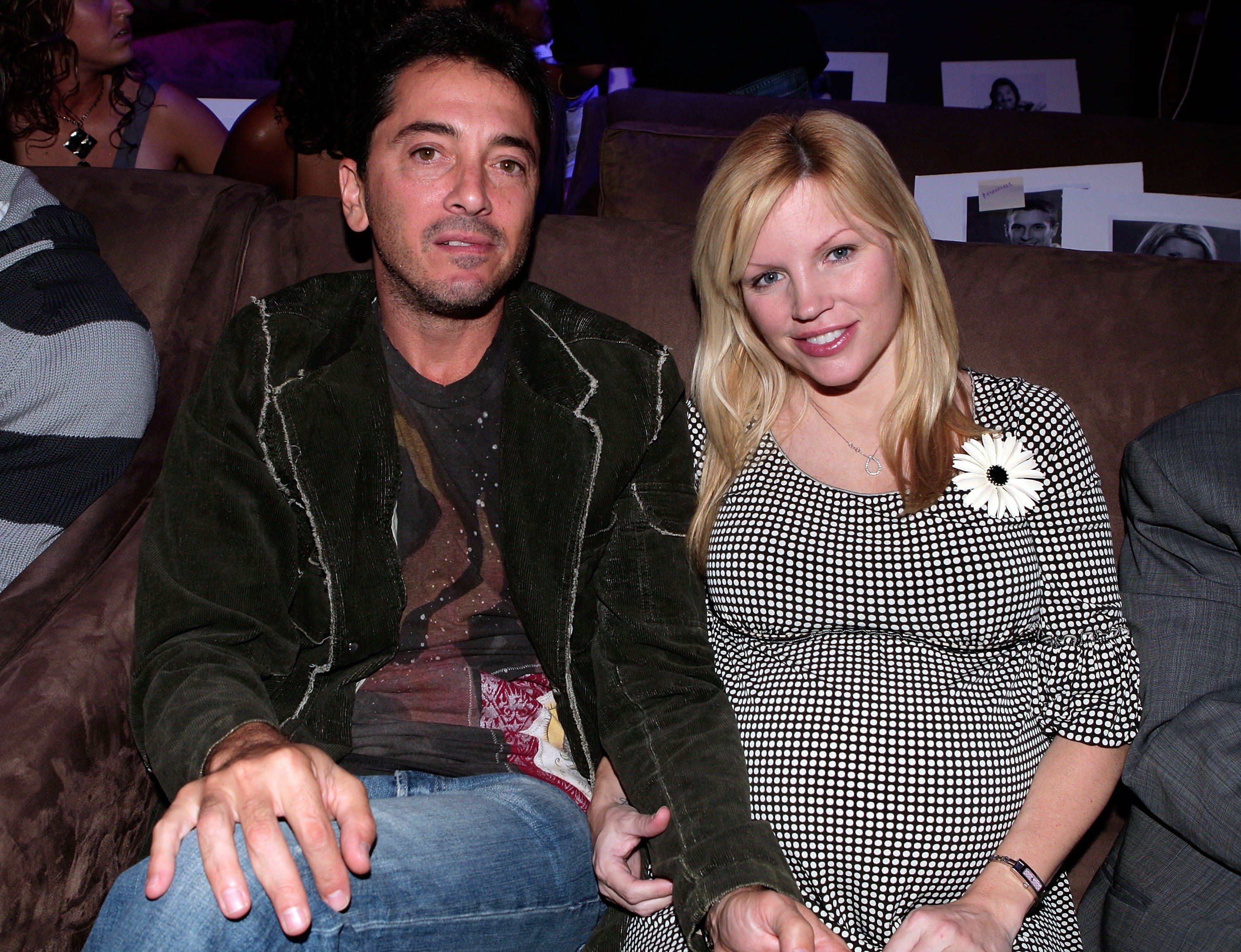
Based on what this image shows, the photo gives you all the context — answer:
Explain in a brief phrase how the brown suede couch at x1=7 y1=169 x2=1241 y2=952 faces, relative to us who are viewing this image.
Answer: facing the viewer

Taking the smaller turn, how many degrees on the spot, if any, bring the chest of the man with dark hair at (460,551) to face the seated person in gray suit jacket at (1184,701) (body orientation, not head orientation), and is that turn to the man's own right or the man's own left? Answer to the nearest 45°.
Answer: approximately 90° to the man's own left

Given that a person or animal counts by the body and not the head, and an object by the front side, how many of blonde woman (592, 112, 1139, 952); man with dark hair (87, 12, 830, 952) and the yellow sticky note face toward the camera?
3

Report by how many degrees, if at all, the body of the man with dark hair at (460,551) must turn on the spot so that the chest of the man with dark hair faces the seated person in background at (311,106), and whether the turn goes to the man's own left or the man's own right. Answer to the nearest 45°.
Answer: approximately 180°

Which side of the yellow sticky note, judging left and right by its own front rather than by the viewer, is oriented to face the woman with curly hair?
right

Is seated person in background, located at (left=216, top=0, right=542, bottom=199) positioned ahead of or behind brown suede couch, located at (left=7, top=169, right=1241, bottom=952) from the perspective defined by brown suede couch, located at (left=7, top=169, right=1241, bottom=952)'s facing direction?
behind

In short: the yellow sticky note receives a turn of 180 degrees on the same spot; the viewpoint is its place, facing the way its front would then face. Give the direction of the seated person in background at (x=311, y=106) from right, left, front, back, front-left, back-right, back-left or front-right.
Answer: left

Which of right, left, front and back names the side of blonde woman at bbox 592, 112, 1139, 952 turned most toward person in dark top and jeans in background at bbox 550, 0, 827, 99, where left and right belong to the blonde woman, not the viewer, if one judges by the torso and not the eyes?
back

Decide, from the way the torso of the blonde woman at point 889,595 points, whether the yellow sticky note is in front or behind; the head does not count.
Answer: behind

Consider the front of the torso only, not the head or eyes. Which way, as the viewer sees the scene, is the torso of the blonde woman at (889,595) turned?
toward the camera

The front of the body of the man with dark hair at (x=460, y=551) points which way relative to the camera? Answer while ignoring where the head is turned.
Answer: toward the camera
